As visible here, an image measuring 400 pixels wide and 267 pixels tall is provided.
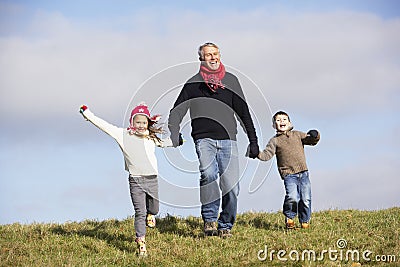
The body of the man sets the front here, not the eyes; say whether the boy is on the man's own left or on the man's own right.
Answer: on the man's own left

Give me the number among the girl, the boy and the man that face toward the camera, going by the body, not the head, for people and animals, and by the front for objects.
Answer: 3

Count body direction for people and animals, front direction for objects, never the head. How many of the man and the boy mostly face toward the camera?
2

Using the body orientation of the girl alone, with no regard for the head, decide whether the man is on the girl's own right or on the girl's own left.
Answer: on the girl's own left

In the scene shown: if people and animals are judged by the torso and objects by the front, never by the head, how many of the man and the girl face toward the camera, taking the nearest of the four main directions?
2

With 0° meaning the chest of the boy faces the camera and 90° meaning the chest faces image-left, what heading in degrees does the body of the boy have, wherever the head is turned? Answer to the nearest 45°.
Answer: approximately 0°

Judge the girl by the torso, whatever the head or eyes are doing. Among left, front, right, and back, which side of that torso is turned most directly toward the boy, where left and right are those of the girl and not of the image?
left

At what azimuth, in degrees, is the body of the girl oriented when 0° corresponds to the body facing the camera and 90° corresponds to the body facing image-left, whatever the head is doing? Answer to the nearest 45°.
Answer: approximately 0°

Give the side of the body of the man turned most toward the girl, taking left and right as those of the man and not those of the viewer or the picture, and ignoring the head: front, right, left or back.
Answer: right
